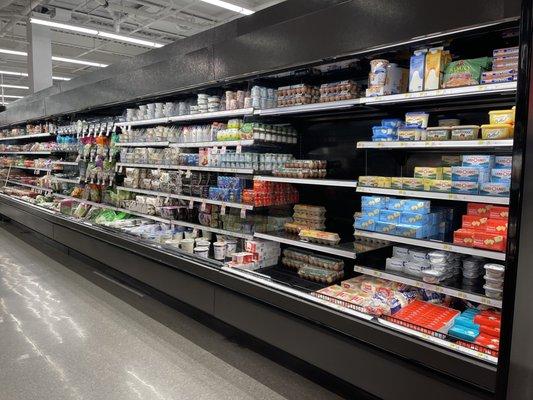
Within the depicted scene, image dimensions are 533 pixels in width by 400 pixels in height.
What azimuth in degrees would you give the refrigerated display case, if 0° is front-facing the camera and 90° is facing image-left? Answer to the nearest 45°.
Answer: approximately 45°

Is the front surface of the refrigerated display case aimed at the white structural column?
no
